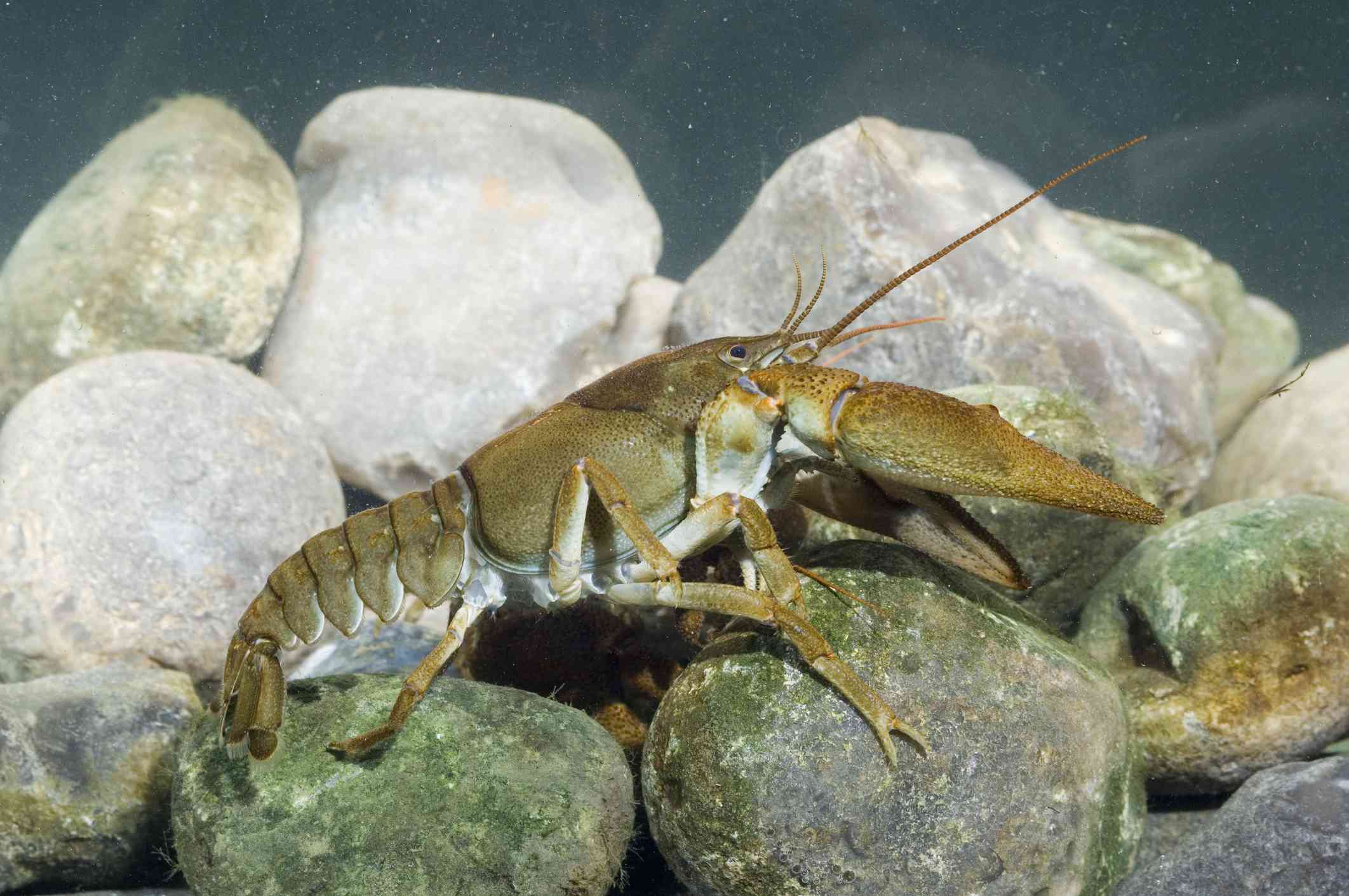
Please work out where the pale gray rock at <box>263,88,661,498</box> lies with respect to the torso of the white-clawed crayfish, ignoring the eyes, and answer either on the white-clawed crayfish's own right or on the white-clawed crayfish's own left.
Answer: on the white-clawed crayfish's own left

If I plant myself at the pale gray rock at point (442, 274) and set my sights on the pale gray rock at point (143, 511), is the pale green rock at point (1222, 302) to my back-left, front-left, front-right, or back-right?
back-left

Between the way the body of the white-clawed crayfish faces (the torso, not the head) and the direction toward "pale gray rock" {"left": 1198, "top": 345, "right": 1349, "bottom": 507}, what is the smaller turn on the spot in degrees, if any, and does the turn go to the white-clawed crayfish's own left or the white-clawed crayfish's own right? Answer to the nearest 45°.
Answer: approximately 45° to the white-clawed crayfish's own left

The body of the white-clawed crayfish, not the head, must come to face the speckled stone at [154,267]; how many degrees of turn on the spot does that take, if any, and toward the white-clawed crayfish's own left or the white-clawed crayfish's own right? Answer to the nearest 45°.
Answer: approximately 135° to the white-clawed crayfish's own left

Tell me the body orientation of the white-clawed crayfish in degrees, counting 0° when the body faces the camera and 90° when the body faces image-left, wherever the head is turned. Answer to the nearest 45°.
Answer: approximately 270°

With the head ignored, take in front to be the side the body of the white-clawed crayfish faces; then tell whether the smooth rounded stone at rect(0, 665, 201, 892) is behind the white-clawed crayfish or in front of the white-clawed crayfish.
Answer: behind
